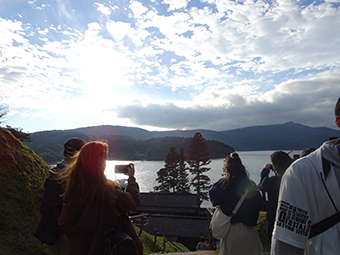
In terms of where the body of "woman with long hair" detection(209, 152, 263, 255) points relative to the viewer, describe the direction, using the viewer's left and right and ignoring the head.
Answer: facing away from the viewer and to the left of the viewer

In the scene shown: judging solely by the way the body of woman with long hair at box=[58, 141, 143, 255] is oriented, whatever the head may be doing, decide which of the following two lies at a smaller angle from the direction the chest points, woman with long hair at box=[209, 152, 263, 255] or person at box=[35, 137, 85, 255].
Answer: the woman with long hair

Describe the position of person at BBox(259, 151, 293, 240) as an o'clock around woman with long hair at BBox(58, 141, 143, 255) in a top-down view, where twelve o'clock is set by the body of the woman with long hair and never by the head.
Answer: The person is roughly at 1 o'clock from the woman with long hair.

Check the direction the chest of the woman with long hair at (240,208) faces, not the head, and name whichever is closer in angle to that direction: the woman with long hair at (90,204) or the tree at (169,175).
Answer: the tree

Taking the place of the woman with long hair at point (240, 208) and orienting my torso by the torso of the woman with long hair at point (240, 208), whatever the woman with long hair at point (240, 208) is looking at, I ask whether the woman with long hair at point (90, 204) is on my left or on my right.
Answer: on my left

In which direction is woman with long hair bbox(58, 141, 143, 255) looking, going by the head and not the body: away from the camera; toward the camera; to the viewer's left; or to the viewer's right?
away from the camera

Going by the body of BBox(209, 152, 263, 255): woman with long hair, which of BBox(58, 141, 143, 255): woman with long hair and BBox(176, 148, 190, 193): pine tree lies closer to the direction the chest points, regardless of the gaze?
the pine tree

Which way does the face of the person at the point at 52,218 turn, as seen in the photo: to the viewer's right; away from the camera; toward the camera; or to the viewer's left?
away from the camera

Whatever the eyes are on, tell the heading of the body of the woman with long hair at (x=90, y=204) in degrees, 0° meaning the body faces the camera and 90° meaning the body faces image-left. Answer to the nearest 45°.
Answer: approximately 225°

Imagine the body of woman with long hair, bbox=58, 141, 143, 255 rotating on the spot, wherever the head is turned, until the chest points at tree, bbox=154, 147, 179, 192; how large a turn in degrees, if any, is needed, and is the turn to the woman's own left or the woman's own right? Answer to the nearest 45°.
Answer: approximately 45° to the woman's own left

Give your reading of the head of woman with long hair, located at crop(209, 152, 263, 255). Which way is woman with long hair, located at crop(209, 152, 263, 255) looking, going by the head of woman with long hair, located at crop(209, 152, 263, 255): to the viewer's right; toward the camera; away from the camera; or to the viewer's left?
away from the camera

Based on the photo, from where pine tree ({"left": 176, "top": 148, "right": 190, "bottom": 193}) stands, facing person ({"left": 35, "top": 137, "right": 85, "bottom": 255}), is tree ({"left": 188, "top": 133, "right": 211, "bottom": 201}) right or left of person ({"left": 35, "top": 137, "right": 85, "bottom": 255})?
left
